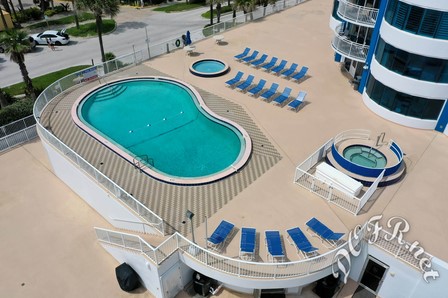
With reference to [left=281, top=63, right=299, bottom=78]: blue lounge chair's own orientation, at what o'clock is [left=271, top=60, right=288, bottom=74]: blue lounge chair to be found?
[left=271, top=60, right=288, bottom=74]: blue lounge chair is roughly at 2 o'clock from [left=281, top=63, right=299, bottom=78]: blue lounge chair.

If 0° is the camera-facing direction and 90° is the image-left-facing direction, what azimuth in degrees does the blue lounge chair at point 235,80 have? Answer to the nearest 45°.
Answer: approximately 45°

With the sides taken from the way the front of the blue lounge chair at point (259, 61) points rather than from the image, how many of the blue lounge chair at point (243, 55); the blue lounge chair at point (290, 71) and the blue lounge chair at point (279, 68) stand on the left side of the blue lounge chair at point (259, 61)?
2

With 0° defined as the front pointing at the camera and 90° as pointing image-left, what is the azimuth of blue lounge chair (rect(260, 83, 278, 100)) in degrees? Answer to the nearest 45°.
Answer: approximately 45°

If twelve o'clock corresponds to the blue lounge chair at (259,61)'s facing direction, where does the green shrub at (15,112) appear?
The green shrub is roughly at 1 o'clock from the blue lounge chair.

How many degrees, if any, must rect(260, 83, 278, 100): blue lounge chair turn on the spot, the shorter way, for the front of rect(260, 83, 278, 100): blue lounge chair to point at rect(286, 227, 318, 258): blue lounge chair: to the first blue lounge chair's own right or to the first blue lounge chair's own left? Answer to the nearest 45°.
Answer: approximately 45° to the first blue lounge chair's own left

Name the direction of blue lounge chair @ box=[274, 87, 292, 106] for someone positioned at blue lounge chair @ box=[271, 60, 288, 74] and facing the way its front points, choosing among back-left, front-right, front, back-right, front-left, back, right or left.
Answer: front-left

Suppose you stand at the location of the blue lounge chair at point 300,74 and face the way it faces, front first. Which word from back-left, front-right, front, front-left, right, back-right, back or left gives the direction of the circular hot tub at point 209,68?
front-right

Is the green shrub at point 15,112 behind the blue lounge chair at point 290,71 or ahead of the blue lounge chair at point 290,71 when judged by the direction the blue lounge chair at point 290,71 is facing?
ahead

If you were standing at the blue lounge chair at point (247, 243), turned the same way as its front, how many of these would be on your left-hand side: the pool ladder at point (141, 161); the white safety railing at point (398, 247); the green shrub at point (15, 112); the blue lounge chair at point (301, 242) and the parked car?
2

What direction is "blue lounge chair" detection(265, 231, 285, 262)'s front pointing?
toward the camera

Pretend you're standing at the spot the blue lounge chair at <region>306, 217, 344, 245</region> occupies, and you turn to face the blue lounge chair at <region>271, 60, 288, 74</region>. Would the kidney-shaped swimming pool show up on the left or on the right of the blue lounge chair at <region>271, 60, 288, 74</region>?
left

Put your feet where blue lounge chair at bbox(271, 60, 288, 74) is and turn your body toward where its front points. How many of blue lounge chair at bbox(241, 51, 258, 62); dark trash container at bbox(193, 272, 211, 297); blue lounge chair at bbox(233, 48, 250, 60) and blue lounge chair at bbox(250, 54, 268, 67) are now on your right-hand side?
3

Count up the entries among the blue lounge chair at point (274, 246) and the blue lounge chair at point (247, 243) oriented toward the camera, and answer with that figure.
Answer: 2

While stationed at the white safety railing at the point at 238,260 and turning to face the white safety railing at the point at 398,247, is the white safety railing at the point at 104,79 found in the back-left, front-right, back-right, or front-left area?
back-left

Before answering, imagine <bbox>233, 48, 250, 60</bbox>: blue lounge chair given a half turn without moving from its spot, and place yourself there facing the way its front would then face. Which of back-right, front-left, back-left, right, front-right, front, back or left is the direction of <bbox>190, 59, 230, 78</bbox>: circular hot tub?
back

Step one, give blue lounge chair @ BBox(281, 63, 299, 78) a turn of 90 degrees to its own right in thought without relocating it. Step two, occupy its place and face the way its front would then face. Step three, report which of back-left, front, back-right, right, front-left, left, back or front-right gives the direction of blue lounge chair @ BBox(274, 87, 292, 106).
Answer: back-left

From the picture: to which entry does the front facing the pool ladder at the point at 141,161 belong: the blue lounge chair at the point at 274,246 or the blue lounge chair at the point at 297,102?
the blue lounge chair at the point at 297,102
